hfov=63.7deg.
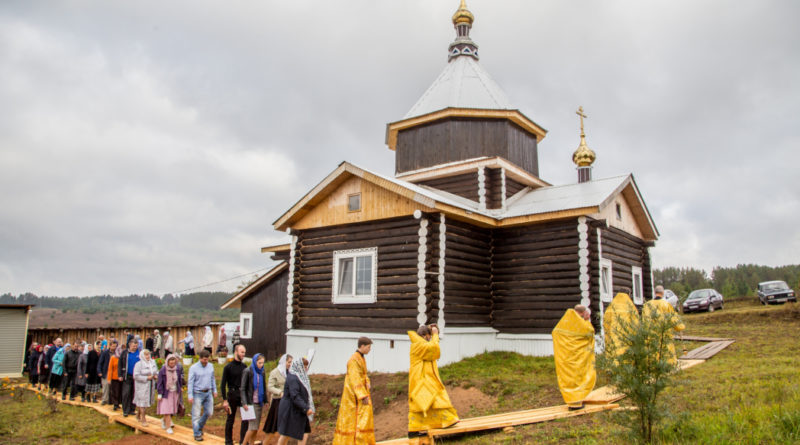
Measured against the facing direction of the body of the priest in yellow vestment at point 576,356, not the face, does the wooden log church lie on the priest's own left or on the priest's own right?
on the priest's own left

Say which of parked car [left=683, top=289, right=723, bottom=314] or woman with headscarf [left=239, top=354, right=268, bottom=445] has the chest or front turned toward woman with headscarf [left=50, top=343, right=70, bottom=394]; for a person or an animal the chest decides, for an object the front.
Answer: the parked car

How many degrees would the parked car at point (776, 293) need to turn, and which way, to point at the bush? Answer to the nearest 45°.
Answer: approximately 45° to its right

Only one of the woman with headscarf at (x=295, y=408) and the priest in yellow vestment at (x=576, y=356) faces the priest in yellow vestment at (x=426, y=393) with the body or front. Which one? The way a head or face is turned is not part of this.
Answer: the woman with headscarf
